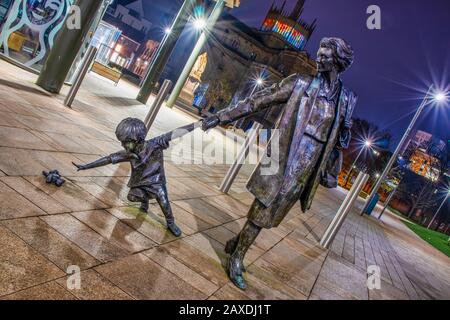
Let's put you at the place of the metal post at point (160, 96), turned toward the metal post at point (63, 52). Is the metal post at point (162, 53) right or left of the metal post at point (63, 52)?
right

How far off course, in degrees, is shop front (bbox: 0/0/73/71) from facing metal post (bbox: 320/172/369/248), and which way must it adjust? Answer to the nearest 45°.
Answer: approximately 45° to its left

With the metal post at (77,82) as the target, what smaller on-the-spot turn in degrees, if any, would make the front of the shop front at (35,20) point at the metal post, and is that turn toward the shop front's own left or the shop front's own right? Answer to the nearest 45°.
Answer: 0° — it already faces it

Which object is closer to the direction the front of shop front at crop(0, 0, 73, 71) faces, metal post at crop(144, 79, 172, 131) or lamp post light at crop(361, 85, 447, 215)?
the metal post

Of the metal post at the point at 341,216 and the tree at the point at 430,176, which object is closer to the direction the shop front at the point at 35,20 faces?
the metal post

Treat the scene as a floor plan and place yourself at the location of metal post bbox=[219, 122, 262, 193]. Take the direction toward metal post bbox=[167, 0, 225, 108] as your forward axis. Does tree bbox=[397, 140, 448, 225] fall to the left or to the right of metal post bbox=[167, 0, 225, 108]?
right

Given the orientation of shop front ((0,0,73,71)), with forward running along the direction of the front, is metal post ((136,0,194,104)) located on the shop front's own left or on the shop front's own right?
on the shop front's own left

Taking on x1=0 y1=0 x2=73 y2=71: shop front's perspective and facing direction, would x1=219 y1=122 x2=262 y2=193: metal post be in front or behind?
in front

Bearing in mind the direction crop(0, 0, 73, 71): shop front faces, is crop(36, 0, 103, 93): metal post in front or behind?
in front

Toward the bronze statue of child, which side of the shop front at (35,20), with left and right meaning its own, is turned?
front
